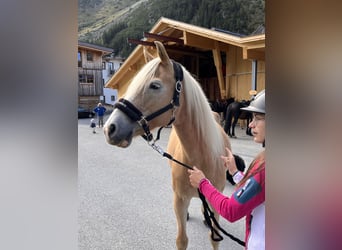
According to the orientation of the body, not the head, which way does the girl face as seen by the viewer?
to the viewer's left

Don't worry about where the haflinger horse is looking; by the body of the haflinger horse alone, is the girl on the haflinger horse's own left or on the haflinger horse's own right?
on the haflinger horse's own left

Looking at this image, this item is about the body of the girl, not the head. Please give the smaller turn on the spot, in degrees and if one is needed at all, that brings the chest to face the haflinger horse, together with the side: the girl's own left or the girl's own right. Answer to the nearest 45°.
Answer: approximately 45° to the girl's own right

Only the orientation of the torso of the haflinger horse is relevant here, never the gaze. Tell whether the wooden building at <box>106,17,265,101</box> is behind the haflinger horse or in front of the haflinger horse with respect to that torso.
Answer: behind

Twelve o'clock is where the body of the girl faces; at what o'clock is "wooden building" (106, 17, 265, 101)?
The wooden building is roughly at 3 o'clock from the girl.

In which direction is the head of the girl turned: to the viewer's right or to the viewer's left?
to the viewer's left

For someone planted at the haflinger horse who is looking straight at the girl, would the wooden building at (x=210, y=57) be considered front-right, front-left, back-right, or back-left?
back-left

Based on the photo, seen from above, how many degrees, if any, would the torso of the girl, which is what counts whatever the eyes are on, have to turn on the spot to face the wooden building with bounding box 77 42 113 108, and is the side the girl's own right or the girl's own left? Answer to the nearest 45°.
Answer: approximately 45° to the girl's own right
